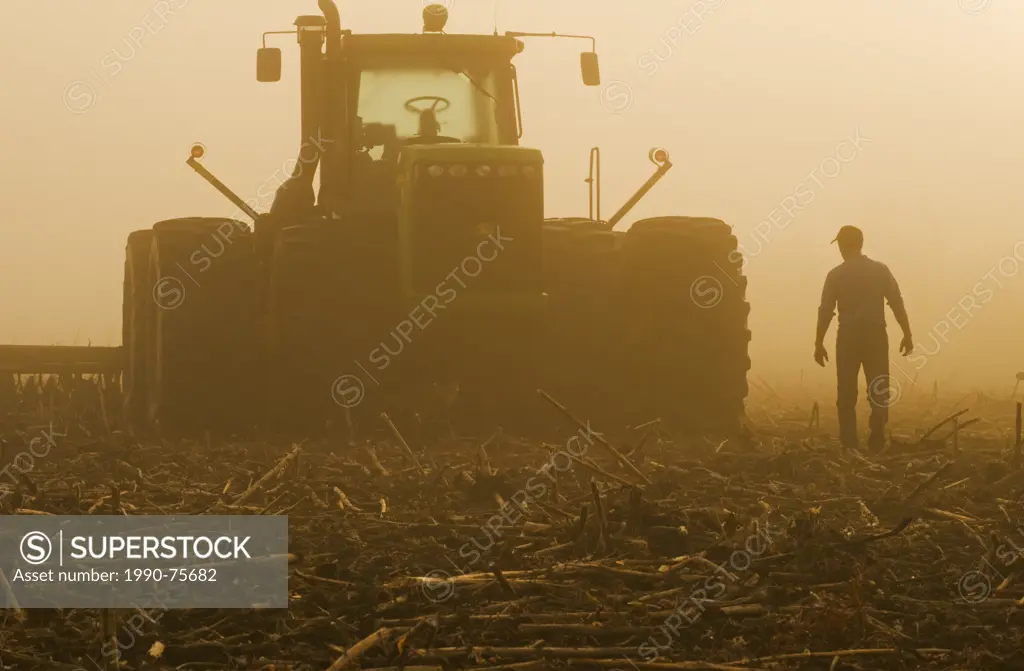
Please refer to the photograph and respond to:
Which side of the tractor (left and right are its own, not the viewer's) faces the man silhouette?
left

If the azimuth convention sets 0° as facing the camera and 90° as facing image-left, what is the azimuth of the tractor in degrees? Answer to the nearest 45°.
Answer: approximately 0°
